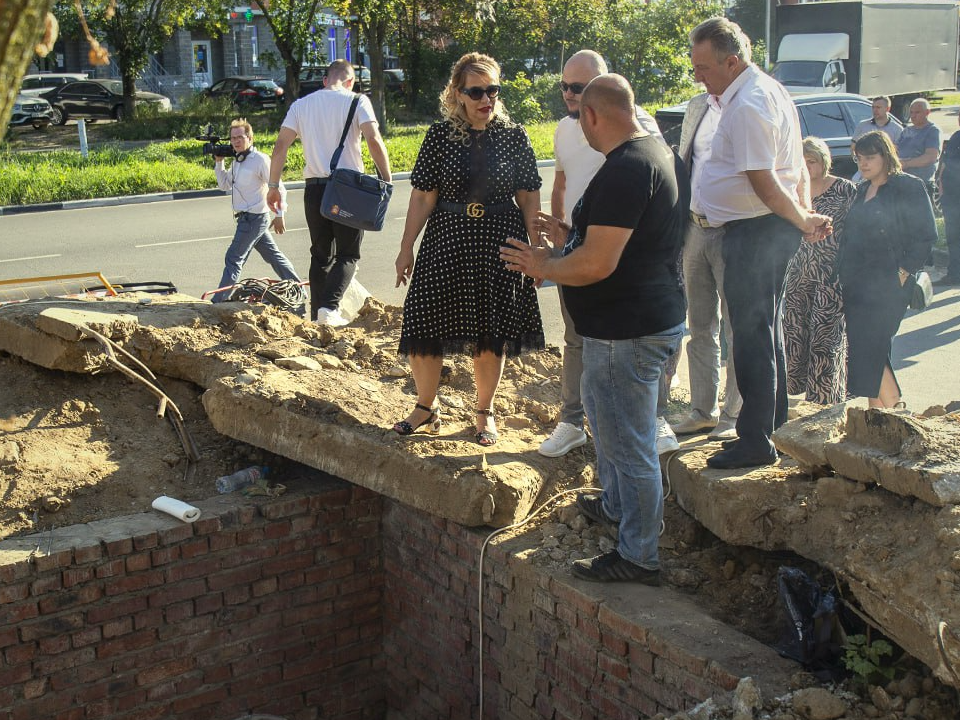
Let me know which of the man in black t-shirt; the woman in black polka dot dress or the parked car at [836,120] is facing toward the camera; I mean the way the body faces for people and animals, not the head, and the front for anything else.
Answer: the woman in black polka dot dress

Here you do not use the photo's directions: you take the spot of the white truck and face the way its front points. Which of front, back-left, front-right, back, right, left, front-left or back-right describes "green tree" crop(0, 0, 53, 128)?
front-left

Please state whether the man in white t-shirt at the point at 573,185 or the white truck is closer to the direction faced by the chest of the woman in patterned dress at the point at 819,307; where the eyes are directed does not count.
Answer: the man in white t-shirt

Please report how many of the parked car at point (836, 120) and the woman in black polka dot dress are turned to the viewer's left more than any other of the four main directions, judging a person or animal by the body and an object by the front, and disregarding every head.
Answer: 1

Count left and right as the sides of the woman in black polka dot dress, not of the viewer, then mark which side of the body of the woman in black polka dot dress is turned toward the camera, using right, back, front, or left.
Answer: front

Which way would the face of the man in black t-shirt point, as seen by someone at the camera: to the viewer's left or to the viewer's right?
to the viewer's left

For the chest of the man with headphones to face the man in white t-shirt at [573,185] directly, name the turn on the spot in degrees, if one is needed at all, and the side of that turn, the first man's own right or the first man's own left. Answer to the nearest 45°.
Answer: approximately 45° to the first man's own left

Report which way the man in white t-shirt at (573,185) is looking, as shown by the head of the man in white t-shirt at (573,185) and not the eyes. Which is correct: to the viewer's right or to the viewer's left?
to the viewer's left

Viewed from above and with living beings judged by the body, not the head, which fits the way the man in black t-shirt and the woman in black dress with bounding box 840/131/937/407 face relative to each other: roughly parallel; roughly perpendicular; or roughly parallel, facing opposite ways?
roughly perpendicular

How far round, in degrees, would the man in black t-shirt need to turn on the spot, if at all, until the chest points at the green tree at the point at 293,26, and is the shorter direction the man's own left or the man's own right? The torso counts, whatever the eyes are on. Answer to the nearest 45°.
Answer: approximately 45° to the man's own right

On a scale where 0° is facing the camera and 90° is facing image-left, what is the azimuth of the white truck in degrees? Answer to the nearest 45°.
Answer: approximately 45°

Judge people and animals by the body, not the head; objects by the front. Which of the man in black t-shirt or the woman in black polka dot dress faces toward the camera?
the woman in black polka dot dress
